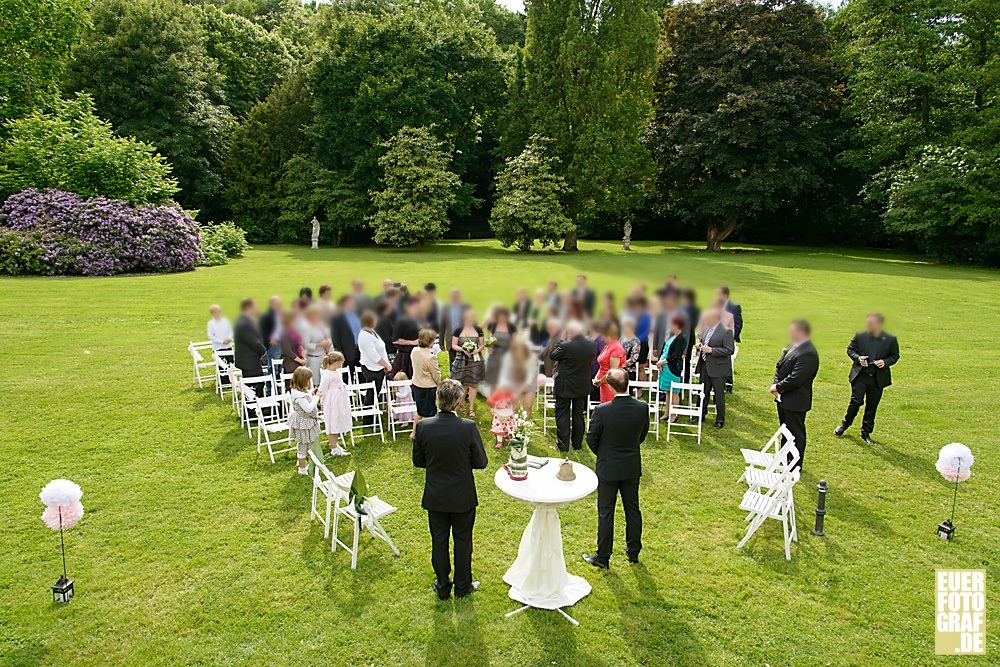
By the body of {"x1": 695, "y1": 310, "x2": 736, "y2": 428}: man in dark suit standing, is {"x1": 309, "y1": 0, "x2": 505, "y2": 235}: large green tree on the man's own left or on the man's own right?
on the man's own right

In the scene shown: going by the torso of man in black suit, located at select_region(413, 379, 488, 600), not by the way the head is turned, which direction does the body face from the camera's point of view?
away from the camera

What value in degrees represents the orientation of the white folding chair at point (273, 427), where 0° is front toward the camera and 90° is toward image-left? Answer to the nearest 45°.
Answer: approximately 315°

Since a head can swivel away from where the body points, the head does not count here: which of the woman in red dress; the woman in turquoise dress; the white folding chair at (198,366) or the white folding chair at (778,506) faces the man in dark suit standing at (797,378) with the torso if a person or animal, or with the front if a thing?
the white folding chair at (198,366)

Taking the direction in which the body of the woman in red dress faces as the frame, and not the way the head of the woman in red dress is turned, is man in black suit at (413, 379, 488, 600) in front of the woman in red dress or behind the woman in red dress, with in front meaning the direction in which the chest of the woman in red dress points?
in front

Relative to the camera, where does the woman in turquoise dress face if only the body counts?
to the viewer's left

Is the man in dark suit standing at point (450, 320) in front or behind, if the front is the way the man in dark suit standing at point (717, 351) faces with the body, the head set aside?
in front

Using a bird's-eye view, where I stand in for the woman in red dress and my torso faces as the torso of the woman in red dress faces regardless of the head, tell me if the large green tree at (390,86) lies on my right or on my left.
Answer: on my right
